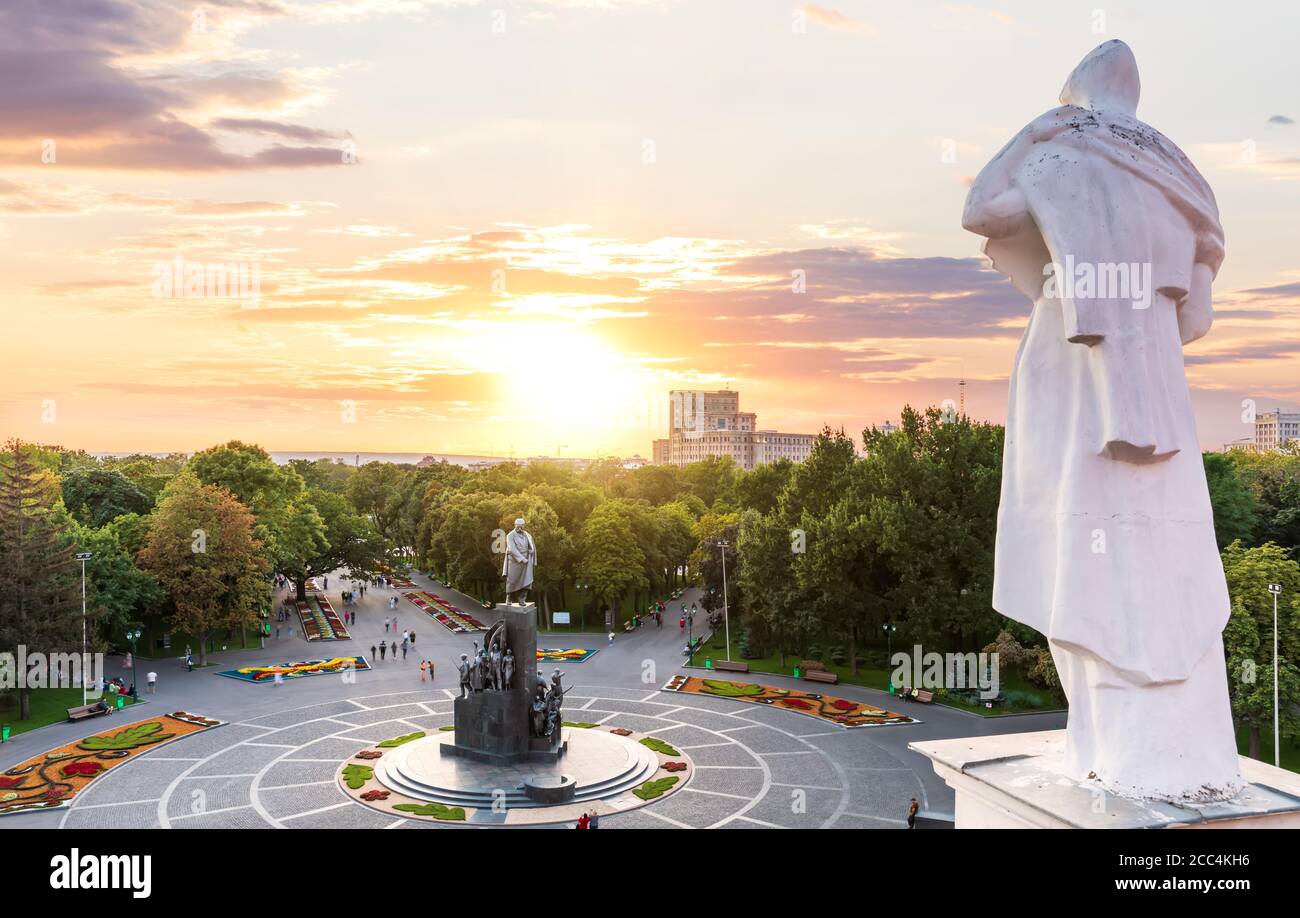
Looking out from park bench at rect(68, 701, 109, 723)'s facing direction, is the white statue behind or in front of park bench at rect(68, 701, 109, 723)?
in front

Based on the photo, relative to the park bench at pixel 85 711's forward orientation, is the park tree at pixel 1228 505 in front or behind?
in front

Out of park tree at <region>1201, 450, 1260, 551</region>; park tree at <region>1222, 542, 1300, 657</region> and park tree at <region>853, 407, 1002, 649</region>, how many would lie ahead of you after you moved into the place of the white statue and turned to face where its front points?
3

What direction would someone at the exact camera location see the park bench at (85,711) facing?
facing the viewer and to the right of the viewer

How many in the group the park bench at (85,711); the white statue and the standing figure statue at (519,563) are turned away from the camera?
1

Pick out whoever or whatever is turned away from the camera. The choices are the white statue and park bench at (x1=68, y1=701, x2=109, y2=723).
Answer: the white statue

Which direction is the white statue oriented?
away from the camera

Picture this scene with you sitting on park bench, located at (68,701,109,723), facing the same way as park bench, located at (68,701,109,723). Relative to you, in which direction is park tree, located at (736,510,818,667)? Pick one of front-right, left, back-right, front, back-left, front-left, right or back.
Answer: front-left

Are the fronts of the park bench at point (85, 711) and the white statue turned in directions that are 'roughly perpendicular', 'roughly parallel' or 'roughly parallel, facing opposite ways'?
roughly perpendicular

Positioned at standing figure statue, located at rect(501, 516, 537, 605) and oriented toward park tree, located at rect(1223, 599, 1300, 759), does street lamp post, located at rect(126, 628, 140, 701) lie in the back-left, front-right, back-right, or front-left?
back-left

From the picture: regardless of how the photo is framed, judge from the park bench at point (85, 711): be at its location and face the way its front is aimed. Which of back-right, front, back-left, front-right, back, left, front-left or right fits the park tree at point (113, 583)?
back-left

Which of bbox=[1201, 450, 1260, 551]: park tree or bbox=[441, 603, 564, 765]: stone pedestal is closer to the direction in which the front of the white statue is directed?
the park tree

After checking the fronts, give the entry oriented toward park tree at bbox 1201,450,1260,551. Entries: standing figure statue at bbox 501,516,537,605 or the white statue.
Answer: the white statue

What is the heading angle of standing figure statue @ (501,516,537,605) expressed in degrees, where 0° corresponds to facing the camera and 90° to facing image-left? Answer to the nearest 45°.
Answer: approximately 0°
